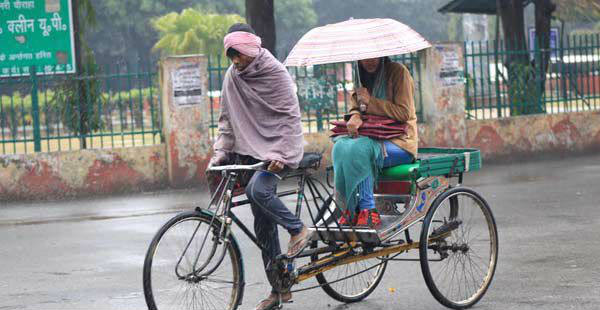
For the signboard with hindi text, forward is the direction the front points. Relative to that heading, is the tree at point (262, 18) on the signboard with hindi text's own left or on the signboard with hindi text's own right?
on the signboard with hindi text's own left

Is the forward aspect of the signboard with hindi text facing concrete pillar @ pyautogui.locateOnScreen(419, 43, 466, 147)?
no

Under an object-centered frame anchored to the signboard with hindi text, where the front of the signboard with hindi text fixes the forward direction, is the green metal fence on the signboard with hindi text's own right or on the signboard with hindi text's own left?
on the signboard with hindi text's own left

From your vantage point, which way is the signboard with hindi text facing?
toward the camera

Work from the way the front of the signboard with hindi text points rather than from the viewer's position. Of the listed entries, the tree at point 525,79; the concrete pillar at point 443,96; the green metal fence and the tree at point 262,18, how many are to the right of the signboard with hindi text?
0

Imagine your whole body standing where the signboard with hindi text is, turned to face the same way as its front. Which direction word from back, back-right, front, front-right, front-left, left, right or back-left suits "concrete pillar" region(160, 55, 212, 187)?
front-left

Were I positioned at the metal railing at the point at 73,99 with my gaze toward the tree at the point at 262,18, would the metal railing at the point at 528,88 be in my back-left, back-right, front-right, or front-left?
front-right

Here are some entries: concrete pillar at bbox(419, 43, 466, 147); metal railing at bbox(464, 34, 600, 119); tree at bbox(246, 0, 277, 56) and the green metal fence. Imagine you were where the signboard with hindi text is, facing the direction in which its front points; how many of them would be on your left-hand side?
4

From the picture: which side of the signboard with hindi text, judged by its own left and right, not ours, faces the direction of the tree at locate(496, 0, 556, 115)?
left

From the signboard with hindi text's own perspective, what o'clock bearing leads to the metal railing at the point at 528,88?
The metal railing is roughly at 9 o'clock from the signboard with hindi text.

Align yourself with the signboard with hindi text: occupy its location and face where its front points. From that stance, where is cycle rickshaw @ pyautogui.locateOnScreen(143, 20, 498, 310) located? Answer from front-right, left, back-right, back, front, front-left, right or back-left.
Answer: front
